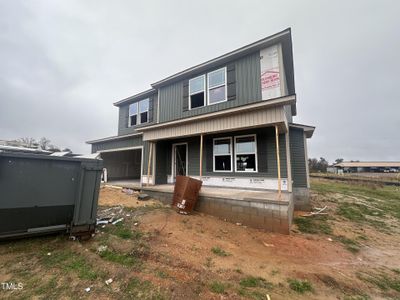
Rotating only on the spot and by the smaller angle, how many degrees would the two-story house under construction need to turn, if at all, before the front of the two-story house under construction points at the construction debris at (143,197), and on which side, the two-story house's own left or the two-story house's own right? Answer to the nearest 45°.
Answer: approximately 45° to the two-story house's own right

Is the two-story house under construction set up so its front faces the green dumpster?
yes

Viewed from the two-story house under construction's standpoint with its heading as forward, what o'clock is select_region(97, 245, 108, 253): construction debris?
The construction debris is roughly at 12 o'clock from the two-story house under construction.

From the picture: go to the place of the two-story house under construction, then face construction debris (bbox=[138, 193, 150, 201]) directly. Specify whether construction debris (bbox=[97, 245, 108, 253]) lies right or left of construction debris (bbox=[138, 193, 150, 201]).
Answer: left

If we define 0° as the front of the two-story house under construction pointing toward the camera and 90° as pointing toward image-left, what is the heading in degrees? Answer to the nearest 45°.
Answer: approximately 45°

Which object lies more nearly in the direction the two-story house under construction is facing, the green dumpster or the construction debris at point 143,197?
the green dumpster
